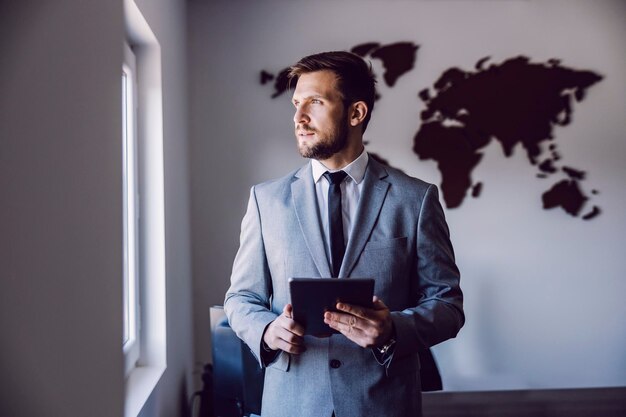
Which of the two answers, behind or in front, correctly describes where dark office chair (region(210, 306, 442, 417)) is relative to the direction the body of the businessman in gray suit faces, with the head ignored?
behind

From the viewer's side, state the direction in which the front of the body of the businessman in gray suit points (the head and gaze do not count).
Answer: toward the camera

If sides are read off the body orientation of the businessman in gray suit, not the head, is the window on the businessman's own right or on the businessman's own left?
on the businessman's own right
